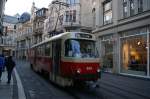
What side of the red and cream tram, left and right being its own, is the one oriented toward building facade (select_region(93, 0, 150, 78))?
left

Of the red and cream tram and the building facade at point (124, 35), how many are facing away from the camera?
0

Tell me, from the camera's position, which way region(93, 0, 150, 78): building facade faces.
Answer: facing the viewer and to the left of the viewer

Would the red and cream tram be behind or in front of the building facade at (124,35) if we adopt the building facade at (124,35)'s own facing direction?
in front

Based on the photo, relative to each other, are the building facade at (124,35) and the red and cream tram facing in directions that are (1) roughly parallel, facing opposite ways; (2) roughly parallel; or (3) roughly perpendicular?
roughly perpendicular

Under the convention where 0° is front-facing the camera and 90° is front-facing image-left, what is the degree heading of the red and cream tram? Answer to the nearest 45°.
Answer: approximately 315°
